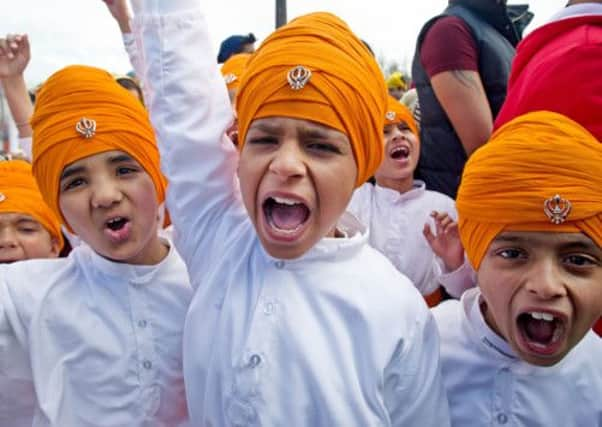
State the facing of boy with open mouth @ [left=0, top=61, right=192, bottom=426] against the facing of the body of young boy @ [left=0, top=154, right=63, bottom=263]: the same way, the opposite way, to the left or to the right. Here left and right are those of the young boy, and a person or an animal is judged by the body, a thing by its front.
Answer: the same way

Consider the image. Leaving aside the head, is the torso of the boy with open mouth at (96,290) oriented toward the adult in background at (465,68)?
no

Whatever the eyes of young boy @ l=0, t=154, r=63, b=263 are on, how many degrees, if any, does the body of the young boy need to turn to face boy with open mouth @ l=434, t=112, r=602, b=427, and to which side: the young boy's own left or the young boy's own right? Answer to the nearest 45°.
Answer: approximately 45° to the young boy's own left

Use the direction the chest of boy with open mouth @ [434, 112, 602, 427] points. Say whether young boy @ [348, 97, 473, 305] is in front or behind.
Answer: behind

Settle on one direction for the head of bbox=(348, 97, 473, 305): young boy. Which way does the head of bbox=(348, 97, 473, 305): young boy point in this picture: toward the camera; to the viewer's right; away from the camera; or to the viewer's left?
toward the camera

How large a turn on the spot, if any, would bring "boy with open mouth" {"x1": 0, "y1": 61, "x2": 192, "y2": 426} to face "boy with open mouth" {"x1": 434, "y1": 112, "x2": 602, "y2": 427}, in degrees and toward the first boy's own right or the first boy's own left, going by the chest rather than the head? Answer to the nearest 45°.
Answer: approximately 45° to the first boy's own left

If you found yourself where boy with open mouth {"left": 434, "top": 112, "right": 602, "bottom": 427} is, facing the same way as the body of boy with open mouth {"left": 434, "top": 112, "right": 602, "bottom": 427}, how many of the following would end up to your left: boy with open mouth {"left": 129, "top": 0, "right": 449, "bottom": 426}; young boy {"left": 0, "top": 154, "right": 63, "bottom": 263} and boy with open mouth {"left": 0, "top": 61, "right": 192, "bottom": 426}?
0

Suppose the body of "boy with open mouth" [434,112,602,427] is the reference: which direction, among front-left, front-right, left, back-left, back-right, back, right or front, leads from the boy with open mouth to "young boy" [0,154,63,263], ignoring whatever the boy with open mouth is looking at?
right

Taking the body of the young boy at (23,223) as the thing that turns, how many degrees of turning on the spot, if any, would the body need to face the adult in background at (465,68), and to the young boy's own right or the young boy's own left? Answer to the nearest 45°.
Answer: approximately 90° to the young boy's own left

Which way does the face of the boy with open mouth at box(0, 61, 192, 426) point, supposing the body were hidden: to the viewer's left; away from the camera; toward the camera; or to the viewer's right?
toward the camera

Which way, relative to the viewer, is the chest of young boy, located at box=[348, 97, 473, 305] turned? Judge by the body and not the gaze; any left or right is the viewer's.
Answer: facing the viewer

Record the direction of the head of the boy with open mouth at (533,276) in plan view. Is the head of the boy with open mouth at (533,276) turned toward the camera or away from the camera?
toward the camera

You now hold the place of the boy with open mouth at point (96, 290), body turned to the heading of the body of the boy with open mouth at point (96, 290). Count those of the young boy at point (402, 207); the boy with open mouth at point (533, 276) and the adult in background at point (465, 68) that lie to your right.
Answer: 0

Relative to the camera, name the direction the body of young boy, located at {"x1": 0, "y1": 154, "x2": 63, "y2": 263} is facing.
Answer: toward the camera

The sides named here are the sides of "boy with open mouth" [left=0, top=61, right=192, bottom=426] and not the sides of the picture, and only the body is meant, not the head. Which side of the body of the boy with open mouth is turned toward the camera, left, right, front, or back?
front
